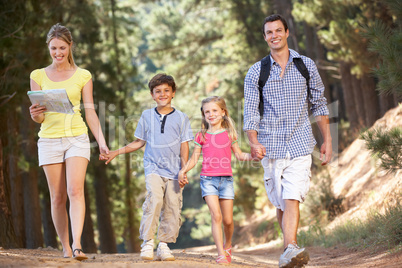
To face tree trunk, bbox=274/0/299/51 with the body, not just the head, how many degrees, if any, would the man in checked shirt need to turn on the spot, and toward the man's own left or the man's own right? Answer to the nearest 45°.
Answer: approximately 180°

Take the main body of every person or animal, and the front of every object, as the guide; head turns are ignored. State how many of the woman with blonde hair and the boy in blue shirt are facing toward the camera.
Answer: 2

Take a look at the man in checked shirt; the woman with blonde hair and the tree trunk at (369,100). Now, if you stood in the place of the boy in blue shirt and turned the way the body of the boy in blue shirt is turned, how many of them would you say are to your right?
1

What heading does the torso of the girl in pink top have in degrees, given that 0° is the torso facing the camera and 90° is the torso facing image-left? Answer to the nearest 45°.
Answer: approximately 0°

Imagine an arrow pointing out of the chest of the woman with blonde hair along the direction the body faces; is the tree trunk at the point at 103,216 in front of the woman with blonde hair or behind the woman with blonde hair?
behind

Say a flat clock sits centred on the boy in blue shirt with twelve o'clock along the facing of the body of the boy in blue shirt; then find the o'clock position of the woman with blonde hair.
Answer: The woman with blonde hair is roughly at 3 o'clock from the boy in blue shirt.

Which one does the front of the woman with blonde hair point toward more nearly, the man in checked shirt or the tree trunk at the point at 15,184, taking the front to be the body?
the man in checked shirt

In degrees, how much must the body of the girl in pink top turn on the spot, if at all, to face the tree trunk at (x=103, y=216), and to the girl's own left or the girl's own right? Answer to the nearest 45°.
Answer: approximately 180°
